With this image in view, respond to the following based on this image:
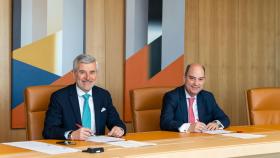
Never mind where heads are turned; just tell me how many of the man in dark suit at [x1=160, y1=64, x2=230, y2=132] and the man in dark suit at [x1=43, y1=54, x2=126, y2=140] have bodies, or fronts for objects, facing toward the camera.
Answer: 2

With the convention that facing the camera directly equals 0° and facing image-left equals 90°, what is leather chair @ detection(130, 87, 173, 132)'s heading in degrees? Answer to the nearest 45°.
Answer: approximately 315°

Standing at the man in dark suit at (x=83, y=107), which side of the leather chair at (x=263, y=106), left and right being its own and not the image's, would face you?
right

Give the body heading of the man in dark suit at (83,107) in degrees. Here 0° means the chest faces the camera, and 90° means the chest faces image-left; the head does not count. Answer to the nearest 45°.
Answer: approximately 0°

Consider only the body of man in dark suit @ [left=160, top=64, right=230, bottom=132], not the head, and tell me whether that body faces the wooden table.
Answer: yes

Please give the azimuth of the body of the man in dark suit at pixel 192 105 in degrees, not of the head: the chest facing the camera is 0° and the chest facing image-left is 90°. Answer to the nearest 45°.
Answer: approximately 0°

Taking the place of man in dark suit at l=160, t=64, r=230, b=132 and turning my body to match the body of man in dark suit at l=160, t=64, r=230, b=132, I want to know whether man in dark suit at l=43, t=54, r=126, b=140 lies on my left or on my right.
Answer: on my right
